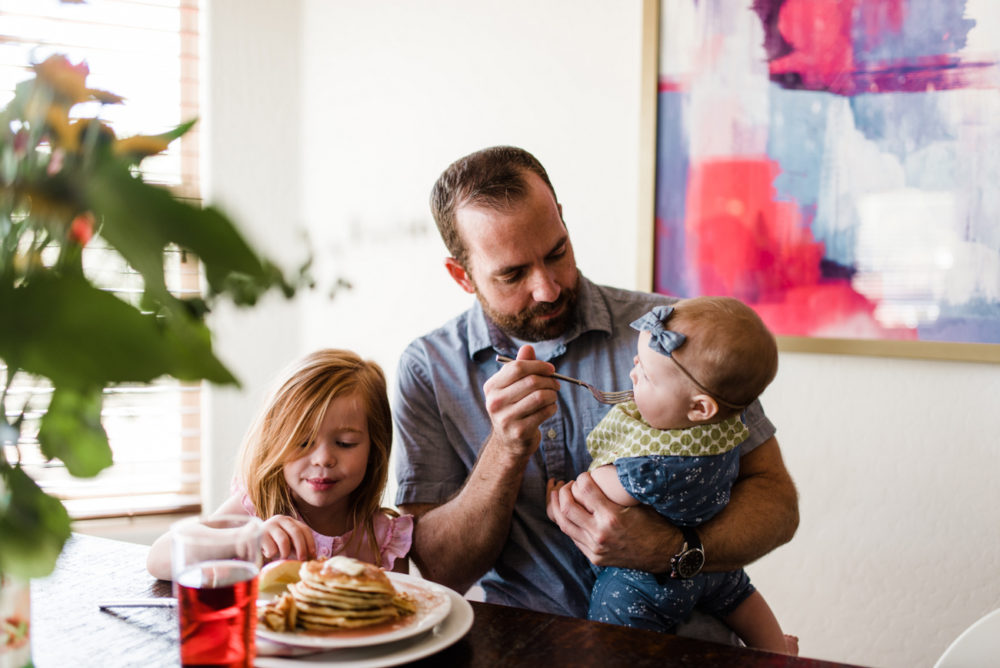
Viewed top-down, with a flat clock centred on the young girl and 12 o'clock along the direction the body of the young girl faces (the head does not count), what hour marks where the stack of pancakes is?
The stack of pancakes is roughly at 12 o'clock from the young girl.

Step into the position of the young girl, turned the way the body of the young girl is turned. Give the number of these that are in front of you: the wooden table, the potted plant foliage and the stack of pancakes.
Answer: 3

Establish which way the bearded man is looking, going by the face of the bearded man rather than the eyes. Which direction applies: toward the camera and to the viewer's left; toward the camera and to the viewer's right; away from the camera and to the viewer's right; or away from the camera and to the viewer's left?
toward the camera and to the viewer's right

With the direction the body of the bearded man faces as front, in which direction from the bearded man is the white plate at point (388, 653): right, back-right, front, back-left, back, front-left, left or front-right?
front

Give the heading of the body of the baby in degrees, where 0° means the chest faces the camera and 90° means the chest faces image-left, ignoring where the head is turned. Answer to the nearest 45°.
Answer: approximately 90°

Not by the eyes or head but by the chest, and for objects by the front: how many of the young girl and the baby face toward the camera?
1

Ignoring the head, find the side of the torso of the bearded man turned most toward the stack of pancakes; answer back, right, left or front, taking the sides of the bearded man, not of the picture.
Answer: front

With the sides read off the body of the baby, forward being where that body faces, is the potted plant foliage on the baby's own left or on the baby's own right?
on the baby's own left

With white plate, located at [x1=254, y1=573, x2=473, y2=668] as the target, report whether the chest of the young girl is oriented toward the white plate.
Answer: yes

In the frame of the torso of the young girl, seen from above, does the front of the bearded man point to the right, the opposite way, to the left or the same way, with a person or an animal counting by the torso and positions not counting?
the same way

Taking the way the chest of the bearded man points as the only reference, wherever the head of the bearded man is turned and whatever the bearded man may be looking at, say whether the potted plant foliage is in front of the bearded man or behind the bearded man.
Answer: in front

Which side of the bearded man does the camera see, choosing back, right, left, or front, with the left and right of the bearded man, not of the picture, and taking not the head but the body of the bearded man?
front

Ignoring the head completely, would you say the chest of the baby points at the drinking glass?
no

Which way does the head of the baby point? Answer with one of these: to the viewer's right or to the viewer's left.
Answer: to the viewer's left

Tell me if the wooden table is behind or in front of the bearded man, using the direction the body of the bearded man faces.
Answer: in front

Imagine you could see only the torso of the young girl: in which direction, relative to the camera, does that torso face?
toward the camera

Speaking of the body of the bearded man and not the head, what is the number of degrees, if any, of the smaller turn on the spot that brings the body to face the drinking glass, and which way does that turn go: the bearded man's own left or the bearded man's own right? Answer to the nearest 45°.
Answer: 0° — they already face it
